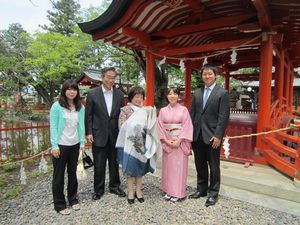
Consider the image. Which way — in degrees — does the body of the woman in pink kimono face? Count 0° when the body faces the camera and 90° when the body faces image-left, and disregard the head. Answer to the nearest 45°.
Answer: approximately 0°

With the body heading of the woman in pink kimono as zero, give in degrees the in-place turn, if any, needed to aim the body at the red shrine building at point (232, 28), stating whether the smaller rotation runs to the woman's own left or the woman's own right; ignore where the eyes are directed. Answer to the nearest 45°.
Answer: approximately 135° to the woman's own left

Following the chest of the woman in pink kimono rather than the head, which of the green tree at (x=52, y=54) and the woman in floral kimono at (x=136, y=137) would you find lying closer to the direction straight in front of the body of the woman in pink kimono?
the woman in floral kimono

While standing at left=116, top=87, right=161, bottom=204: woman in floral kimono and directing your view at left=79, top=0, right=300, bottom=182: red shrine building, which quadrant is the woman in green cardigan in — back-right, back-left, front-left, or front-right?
back-left

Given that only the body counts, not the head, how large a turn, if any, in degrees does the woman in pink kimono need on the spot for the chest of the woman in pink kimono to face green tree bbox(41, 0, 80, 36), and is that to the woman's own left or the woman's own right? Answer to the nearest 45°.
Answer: approximately 135° to the woman's own right

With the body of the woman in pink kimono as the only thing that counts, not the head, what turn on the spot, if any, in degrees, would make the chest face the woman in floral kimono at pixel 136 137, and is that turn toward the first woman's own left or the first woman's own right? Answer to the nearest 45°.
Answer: approximately 90° to the first woman's own right

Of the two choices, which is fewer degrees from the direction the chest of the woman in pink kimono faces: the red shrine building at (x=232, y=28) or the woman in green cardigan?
the woman in green cardigan

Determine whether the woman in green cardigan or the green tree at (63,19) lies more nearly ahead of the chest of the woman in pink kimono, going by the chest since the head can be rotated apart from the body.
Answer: the woman in green cardigan

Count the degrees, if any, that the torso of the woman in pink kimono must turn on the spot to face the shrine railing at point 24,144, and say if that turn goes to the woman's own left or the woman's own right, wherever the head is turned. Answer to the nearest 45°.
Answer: approximately 135° to the woman's own right

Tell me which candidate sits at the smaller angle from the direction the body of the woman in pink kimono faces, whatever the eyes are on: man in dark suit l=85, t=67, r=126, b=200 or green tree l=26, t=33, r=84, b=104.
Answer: the man in dark suit
